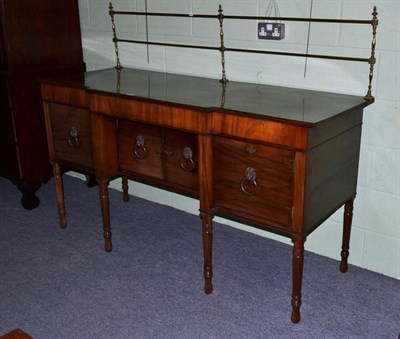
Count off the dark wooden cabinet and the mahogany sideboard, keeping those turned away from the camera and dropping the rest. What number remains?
0

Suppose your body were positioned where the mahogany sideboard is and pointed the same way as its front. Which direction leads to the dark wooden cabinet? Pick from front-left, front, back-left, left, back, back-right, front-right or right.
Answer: right

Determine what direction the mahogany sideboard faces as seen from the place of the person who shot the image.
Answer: facing the viewer and to the left of the viewer

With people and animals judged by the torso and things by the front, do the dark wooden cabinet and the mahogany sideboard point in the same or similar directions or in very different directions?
same or similar directions

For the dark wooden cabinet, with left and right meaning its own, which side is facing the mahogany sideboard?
left
